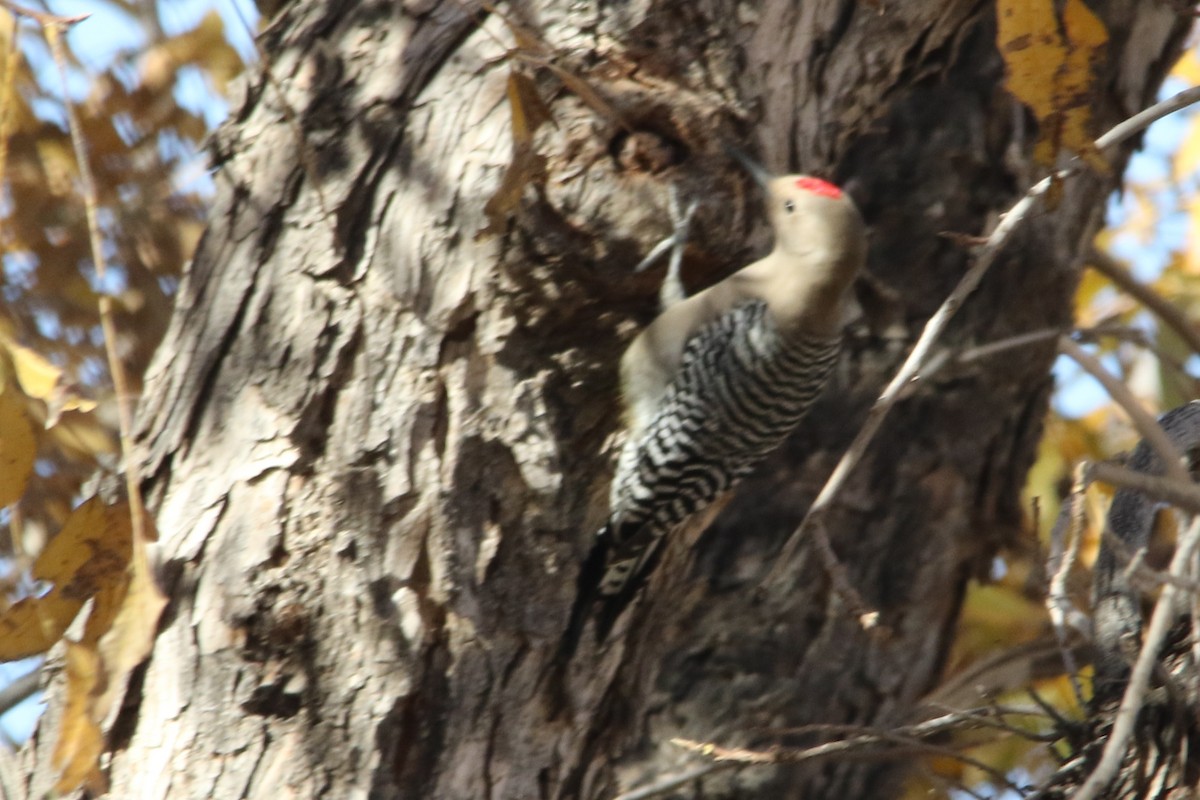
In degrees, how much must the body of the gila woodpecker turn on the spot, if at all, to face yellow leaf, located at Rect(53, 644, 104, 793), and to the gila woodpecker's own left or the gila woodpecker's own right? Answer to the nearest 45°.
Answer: approximately 45° to the gila woodpecker's own left

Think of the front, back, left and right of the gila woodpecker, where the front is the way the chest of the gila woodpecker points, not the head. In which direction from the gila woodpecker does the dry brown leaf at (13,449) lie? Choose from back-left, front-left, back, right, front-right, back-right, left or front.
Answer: front-left

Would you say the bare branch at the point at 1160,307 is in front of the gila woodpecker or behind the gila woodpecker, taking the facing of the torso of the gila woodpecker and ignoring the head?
behind

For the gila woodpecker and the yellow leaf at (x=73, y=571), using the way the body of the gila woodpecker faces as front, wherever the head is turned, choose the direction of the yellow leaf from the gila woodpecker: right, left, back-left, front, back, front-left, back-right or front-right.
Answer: front-left
